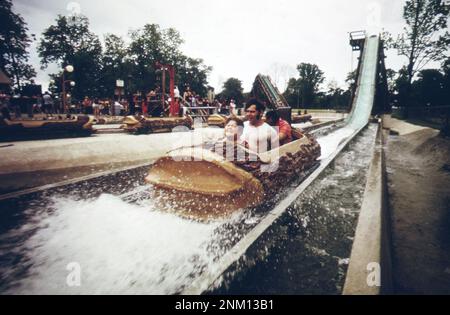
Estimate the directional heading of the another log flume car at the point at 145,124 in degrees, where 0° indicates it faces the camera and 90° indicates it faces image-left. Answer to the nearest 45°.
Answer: approximately 90°

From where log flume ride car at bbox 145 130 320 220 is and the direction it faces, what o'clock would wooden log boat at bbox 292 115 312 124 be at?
The wooden log boat is roughly at 5 o'clock from the log flume ride car.

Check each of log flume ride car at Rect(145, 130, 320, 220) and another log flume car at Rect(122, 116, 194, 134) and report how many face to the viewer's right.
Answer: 0

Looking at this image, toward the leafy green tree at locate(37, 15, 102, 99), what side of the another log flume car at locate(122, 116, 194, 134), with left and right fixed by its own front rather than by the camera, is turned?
right

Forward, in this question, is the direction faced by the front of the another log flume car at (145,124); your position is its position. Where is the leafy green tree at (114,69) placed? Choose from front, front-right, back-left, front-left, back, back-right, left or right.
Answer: right

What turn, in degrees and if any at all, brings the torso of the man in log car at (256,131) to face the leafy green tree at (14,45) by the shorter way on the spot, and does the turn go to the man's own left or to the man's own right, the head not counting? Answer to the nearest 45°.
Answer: approximately 90° to the man's own right

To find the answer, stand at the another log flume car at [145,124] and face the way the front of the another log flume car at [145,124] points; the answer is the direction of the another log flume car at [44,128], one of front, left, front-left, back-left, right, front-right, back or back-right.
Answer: front-left

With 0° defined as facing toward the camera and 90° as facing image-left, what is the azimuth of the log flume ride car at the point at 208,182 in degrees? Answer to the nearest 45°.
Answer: approximately 45°

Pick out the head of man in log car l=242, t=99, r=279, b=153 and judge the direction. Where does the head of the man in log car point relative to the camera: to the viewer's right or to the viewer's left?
to the viewer's left

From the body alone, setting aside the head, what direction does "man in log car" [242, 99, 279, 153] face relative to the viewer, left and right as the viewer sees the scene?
facing the viewer and to the left of the viewer

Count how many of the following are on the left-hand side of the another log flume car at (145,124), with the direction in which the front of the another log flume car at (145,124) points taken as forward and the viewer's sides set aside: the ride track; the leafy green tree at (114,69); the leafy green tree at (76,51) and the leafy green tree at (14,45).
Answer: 1

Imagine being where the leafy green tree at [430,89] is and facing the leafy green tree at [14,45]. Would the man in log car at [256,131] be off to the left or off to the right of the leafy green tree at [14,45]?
left
